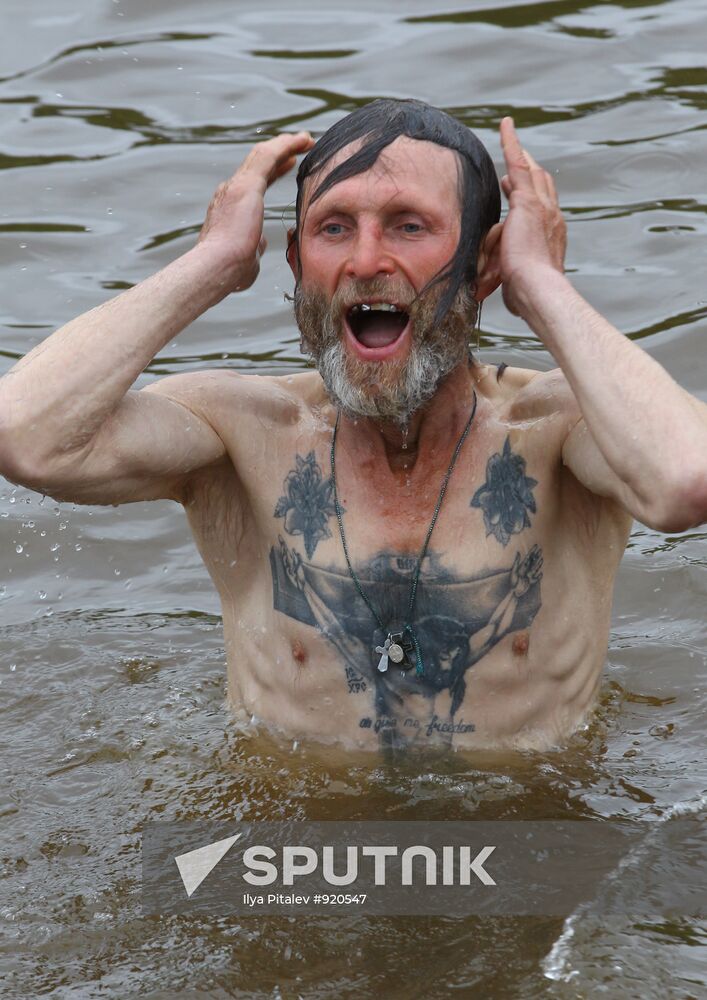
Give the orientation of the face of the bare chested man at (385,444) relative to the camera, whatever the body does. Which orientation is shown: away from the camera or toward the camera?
toward the camera

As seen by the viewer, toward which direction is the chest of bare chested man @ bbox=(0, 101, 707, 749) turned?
toward the camera
